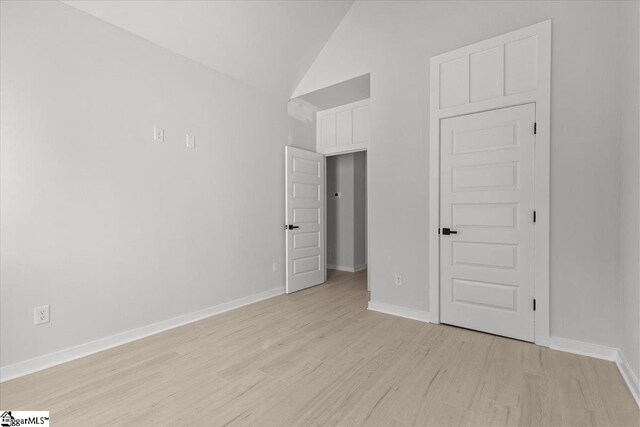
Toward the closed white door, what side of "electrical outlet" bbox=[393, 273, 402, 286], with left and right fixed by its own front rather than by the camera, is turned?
left

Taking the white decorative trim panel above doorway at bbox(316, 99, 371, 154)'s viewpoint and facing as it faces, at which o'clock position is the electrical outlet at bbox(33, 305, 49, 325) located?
The electrical outlet is roughly at 12 o'clock from the white decorative trim panel above doorway.

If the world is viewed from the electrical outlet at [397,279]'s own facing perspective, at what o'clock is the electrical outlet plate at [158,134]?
The electrical outlet plate is roughly at 2 o'clock from the electrical outlet.

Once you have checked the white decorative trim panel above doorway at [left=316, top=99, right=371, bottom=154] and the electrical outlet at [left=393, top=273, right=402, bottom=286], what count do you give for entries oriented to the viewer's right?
0

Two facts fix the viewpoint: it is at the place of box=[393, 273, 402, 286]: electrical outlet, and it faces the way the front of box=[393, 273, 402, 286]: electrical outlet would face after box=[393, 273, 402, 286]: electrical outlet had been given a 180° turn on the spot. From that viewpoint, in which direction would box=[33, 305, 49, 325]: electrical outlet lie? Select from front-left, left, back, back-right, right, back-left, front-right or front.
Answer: back-left

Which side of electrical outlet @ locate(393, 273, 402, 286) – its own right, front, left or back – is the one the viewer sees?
front

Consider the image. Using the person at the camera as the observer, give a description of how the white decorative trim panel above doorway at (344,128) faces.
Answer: facing the viewer and to the left of the viewer

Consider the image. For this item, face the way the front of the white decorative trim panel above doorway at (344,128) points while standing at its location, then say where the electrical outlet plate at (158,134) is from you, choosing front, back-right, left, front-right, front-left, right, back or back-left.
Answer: front
